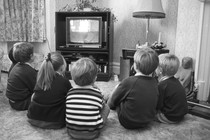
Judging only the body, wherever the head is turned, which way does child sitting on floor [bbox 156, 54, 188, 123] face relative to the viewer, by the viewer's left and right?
facing away from the viewer and to the left of the viewer

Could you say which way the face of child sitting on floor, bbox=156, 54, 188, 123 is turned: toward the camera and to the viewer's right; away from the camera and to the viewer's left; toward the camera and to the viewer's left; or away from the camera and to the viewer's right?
away from the camera and to the viewer's left

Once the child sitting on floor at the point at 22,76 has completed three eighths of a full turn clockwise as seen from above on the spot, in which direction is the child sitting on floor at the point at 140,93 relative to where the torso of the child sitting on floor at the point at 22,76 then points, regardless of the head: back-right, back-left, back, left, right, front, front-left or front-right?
front-left

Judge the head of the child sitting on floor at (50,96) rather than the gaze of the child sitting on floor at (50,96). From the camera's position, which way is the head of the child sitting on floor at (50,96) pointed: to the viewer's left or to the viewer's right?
to the viewer's right

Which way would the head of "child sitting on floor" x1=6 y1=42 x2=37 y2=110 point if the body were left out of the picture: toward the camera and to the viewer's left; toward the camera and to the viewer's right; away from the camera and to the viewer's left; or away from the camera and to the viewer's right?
away from the camera and to the viewer's right

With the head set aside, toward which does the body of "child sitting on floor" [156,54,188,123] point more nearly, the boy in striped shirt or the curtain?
the curtain

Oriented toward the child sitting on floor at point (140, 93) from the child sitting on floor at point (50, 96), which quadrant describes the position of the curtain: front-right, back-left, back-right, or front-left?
back-left

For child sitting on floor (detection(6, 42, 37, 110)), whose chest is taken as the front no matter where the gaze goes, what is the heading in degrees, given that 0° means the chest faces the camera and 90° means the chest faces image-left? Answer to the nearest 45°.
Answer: approximately 225°

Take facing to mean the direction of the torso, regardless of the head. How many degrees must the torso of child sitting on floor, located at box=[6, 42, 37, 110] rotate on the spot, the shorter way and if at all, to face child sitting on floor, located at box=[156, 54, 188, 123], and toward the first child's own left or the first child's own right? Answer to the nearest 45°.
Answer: approximately 90° to the first child's own right

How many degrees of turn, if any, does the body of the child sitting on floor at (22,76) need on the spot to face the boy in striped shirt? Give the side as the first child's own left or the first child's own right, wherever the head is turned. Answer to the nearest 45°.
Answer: approximately 90° to the first child's own right

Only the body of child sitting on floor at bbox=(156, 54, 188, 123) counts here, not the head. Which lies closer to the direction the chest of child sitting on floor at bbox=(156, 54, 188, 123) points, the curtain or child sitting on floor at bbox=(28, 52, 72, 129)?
the curtain
